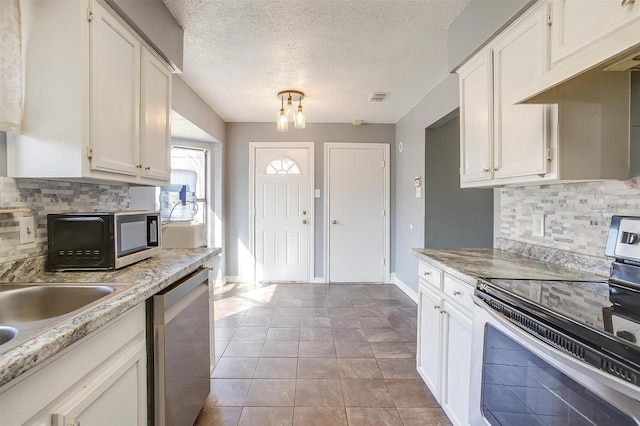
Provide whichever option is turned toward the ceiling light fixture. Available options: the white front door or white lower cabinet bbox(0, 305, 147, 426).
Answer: the white front door

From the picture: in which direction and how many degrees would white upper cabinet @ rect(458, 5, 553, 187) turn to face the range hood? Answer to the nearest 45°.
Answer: approximately 45° to its left

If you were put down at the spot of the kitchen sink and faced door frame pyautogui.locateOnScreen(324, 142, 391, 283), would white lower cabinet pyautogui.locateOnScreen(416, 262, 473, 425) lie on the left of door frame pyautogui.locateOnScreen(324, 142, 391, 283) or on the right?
right

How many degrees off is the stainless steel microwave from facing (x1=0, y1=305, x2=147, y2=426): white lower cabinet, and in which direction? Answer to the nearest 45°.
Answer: approximately 45° to its right

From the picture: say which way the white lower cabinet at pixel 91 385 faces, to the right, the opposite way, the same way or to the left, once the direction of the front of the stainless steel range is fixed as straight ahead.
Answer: the opposite way

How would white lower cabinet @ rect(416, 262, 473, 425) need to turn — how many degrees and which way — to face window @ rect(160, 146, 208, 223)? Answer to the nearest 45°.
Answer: approximately 90° to its right

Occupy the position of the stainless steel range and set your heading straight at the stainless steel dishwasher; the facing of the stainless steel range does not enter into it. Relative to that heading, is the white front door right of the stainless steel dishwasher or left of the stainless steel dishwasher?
right

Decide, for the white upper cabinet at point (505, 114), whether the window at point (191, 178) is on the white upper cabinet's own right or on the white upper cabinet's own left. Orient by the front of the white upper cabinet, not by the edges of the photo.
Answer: on the white upper cabinet's own right

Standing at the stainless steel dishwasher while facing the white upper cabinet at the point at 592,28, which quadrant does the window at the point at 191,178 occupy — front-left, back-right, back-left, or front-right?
back-left

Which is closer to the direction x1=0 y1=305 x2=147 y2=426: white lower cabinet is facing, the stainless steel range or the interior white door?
the stainless steel range
